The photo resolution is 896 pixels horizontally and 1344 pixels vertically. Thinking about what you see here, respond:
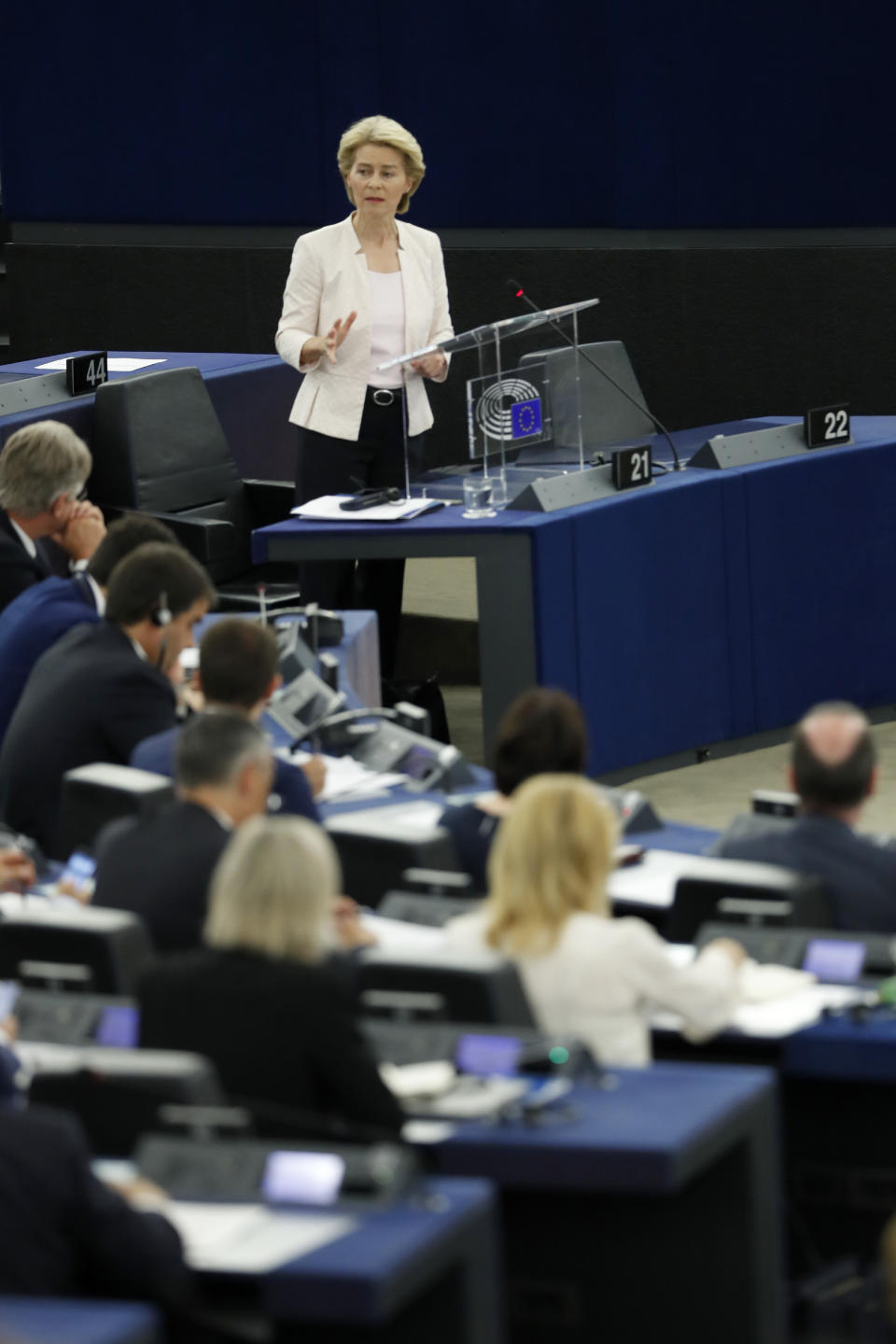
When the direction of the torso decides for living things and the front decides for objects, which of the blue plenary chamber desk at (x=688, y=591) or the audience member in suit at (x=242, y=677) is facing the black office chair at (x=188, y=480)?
the audience member in suit

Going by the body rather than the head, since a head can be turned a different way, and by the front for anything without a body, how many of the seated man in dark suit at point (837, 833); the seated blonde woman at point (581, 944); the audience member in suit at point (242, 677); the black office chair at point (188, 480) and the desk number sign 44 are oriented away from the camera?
3

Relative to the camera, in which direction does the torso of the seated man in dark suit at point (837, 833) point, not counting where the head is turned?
away from the camera

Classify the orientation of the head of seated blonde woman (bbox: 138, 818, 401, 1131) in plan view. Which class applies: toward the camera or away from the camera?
away from the camera

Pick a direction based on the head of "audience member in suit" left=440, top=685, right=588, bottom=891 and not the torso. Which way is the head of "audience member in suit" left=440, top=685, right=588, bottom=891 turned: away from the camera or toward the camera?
away from the camera

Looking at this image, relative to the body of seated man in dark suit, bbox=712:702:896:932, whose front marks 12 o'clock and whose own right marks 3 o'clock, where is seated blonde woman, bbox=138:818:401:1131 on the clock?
The seated blonde woman is roughly at 7 o'clock from the seated man in dark suit.

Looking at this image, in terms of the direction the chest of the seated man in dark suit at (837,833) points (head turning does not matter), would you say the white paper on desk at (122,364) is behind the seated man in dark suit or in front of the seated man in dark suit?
in front

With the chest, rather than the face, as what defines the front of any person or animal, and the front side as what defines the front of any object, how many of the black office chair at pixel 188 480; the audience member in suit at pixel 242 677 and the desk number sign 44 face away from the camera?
1

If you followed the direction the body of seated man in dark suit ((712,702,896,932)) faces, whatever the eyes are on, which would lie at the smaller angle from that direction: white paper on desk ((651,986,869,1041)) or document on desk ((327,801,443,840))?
the document on desk

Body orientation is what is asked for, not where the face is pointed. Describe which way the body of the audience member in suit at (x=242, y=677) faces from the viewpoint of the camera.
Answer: away from the camera

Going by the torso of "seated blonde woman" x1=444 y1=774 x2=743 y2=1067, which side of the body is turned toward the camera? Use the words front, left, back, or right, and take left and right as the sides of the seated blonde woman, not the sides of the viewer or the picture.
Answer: back

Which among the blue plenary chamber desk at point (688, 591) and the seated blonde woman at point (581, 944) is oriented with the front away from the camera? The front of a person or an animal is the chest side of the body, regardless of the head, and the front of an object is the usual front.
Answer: the seated blonde woman

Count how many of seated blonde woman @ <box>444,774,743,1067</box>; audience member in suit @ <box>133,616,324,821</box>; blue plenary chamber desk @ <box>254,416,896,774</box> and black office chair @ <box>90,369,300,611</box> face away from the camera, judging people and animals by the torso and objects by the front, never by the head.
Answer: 2

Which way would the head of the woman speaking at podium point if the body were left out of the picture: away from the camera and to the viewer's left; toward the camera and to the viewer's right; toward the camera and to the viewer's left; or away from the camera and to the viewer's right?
toward the camera and to the viewer's left

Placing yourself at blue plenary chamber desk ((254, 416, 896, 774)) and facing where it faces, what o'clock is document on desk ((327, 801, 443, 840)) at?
The document on desk is roughly at 2 o'clock from the blue plenary chamber desk.

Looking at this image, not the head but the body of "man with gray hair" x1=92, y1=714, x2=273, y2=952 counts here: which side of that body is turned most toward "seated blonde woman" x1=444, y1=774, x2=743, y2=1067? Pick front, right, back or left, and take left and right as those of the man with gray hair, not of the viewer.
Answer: right

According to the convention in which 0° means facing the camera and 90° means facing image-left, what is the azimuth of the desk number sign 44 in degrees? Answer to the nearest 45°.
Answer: approximately 315°
